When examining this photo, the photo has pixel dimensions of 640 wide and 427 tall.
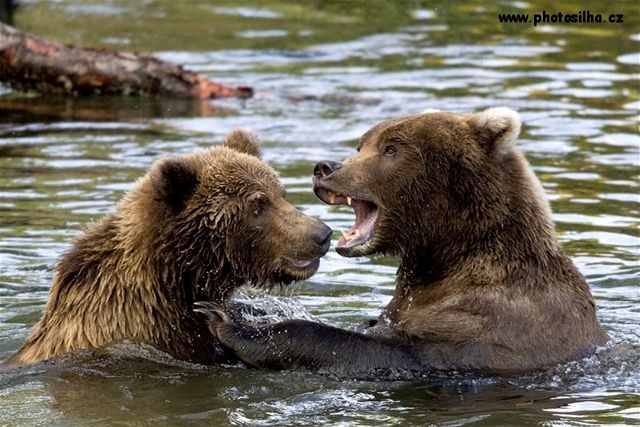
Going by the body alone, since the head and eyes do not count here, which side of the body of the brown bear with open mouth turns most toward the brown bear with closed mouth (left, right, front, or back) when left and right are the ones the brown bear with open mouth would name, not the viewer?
front

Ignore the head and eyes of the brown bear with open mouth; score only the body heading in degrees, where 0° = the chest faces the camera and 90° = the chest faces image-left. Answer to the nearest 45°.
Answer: approximately 90°
